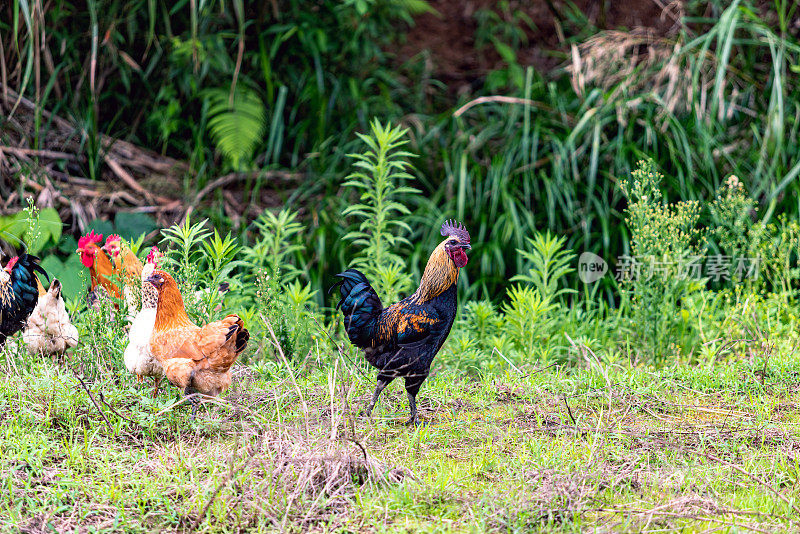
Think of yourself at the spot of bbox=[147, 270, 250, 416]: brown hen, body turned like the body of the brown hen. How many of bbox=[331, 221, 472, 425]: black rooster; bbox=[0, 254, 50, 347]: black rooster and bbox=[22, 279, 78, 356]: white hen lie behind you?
1

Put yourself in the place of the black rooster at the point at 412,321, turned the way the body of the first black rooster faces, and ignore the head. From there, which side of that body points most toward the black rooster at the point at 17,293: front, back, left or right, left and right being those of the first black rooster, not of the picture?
back

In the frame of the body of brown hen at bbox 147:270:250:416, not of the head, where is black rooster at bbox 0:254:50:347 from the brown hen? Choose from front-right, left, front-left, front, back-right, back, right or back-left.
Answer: front-right

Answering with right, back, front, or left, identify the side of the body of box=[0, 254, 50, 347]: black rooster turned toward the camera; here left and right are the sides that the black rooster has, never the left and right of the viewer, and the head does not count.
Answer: left

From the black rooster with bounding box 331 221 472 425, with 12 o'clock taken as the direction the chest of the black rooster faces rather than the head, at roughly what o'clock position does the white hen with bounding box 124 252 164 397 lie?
The white hen is roughly at 6 o'clock from the black rooster.

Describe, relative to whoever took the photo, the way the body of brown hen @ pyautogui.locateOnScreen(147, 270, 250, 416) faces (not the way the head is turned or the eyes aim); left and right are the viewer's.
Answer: facing to the left of the viewer

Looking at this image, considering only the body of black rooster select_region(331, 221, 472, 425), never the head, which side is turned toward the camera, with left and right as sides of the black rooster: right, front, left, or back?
right

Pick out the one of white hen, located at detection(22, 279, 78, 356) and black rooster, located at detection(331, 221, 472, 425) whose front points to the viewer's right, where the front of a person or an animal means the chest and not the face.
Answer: the black rooster
